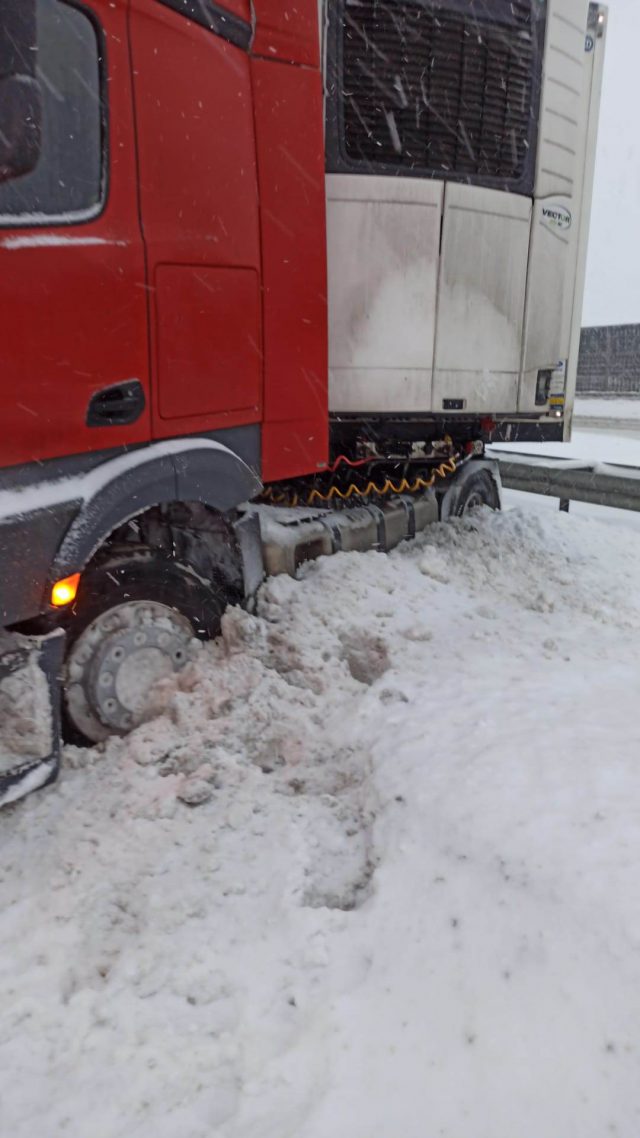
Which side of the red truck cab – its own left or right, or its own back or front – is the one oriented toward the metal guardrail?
back

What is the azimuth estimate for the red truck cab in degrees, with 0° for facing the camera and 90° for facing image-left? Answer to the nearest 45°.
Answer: approximately 45°
